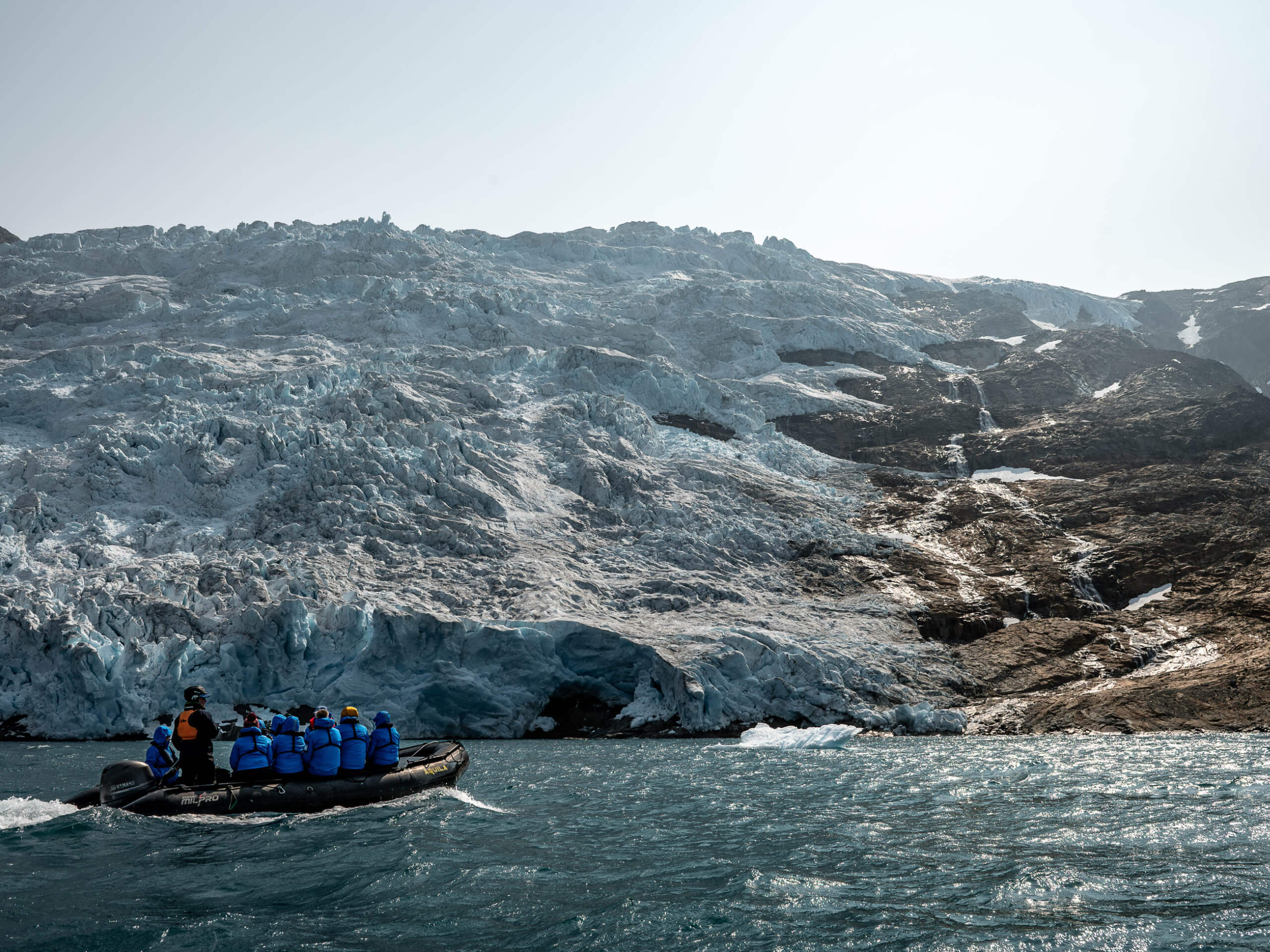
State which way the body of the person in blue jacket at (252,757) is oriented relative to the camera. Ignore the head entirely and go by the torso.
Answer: away from the camera

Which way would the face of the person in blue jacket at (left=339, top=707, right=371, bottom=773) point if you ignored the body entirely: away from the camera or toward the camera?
away from the camera

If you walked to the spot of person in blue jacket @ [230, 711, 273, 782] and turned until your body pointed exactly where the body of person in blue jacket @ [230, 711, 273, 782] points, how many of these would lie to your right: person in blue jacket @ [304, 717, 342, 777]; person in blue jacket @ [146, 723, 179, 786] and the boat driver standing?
1

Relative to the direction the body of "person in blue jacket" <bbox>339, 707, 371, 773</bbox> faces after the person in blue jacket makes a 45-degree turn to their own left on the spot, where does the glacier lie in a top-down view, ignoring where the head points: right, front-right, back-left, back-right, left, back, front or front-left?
front-right

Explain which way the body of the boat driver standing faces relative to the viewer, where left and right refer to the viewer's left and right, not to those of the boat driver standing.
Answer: facing away from the viewer and to the right of the viewer

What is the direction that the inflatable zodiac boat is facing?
to the viewer's right

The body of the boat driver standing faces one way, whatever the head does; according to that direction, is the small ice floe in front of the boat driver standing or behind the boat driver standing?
in front

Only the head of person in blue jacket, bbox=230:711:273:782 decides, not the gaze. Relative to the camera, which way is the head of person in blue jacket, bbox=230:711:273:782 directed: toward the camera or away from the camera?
away from the camera

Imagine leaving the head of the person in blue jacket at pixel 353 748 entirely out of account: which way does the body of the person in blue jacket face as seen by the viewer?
away from the camera

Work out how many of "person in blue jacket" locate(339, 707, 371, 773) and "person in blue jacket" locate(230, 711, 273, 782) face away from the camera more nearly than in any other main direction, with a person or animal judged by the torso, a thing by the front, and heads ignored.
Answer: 2
